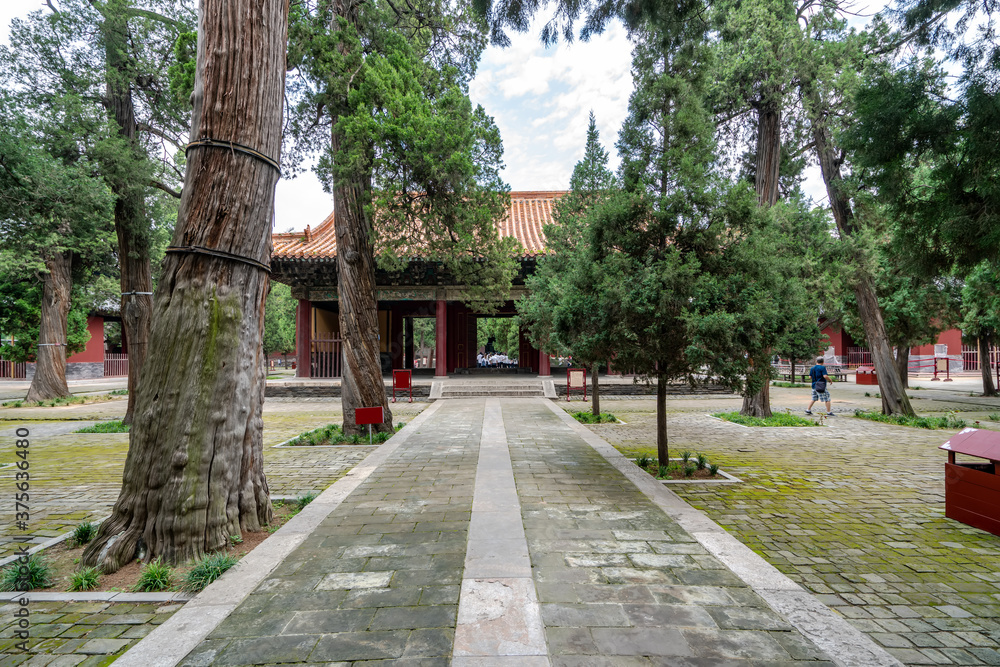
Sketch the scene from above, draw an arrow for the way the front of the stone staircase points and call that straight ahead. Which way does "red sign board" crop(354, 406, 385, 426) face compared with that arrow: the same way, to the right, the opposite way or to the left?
the same way

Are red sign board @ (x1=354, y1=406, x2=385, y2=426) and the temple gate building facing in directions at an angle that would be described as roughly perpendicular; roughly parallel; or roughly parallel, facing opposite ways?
roughly parallel

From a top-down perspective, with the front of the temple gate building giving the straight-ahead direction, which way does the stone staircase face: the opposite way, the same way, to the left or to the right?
the same way

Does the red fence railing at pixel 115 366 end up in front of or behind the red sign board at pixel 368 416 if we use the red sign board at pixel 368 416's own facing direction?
behind

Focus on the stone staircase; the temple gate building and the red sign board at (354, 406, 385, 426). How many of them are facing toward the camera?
3

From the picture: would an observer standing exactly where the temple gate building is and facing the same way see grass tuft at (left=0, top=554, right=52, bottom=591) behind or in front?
in front

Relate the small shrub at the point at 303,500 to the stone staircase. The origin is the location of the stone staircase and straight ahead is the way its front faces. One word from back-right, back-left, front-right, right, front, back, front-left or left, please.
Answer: front

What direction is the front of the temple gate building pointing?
toward the camera

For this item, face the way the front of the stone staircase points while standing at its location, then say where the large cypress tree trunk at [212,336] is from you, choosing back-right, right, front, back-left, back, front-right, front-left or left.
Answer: front

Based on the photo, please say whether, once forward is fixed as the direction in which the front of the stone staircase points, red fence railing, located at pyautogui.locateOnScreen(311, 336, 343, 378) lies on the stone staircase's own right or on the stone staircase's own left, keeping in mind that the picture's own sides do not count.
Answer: on the stone staircase's own right

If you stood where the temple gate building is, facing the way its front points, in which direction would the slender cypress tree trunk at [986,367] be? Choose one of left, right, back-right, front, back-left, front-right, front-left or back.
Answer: left

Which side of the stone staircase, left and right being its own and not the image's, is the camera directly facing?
front

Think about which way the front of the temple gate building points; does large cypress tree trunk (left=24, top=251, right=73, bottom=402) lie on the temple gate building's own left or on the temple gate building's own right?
on the temple gate building's own right

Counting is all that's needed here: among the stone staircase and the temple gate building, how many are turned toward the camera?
2
